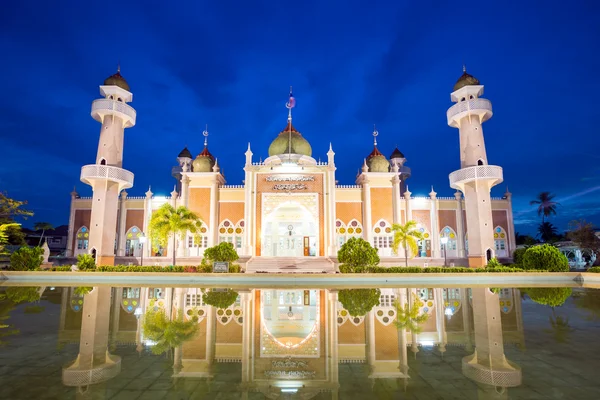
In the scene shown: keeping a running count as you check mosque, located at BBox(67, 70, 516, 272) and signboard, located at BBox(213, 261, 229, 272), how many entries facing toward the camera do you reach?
2

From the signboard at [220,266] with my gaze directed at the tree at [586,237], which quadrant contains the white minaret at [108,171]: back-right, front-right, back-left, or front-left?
back-left

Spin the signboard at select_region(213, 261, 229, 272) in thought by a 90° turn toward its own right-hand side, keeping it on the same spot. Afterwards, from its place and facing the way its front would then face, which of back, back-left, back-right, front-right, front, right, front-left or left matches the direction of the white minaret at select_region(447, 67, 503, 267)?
back

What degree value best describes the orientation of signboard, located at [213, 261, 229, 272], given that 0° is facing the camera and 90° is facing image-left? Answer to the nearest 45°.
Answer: approximately 0°

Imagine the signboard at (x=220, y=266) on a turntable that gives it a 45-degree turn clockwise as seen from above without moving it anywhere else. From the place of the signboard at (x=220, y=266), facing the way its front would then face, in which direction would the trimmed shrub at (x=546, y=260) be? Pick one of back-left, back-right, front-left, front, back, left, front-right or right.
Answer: back-left

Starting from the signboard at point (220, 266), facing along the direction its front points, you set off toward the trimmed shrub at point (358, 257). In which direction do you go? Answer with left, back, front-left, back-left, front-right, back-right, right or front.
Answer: left

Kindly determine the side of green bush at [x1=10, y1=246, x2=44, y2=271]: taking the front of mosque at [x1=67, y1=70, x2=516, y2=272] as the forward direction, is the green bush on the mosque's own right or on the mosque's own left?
on the mosque's own right

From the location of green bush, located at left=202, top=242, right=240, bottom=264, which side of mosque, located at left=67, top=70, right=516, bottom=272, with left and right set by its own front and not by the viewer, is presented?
front

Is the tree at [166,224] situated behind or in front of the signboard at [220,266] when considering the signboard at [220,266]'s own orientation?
behind

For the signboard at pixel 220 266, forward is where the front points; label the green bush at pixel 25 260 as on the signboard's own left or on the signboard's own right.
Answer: on the signboard's own right

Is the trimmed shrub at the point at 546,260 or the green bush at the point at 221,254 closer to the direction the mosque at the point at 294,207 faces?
the green bush

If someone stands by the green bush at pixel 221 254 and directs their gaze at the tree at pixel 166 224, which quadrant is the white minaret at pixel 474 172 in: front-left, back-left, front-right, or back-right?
back-right

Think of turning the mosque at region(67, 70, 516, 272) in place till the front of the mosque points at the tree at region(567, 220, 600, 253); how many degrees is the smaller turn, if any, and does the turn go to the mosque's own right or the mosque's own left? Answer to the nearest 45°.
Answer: approximately 90° to the mosque's own left
